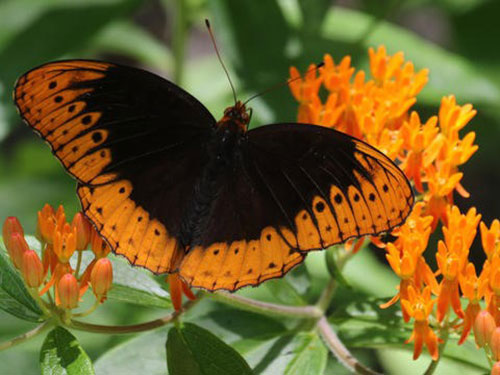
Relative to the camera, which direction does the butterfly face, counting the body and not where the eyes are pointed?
away from the camera
